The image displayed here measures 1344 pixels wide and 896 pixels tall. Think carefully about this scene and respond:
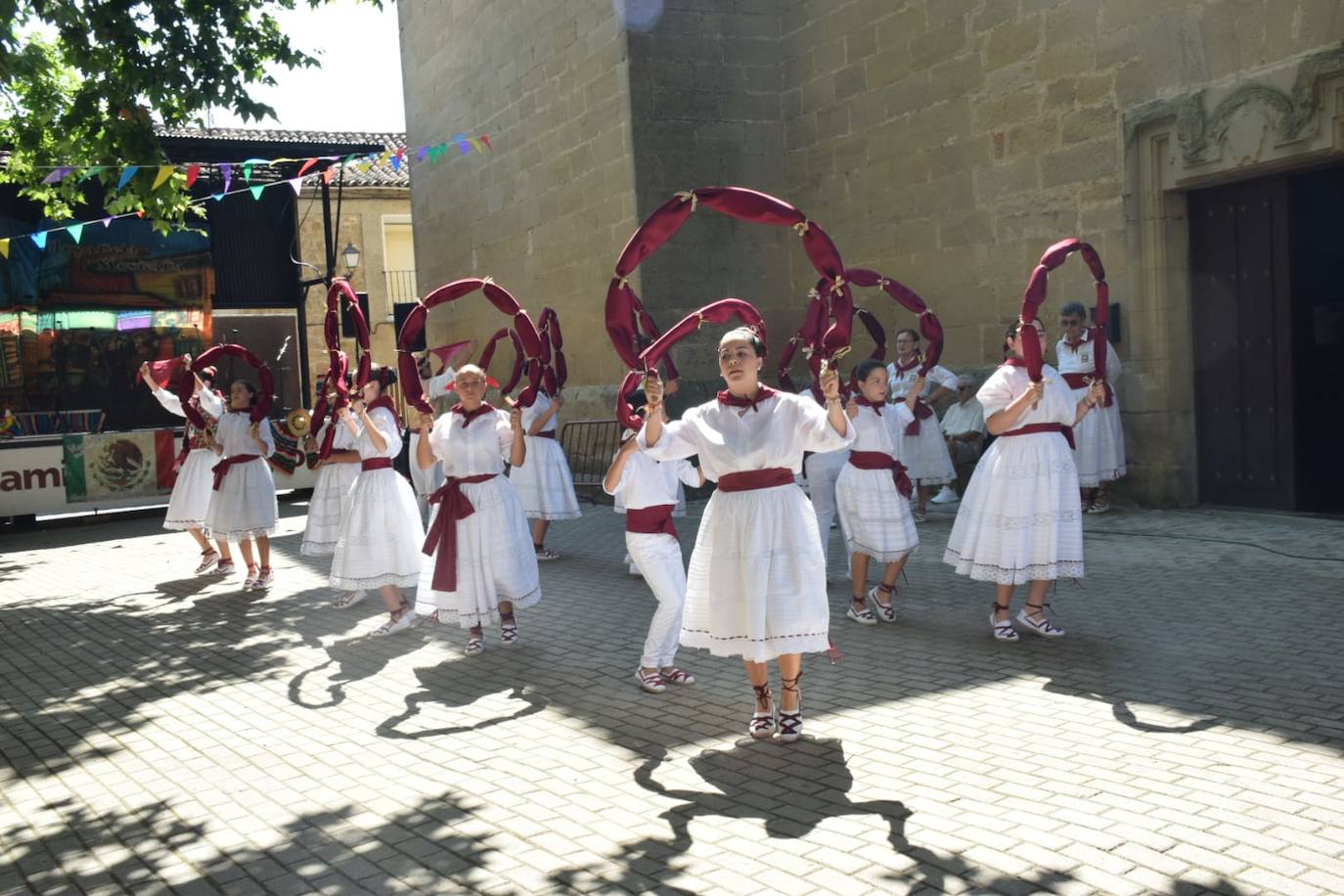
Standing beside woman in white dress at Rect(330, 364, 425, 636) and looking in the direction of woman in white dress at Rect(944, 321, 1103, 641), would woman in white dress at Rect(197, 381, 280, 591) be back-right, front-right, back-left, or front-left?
back-left

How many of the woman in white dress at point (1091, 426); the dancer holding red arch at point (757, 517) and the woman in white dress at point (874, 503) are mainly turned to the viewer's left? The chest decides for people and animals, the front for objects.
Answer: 0

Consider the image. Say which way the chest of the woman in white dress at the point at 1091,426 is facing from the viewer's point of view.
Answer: toward the camera

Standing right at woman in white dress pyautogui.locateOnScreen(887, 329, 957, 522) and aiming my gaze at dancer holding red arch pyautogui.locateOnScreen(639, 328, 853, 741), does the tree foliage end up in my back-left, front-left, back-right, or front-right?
front-right

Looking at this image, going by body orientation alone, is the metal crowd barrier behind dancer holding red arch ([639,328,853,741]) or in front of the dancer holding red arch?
behind

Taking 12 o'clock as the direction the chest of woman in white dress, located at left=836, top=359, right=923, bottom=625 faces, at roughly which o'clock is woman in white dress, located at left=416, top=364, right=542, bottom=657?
woman in white dress, located at left=416, top=364, right=542, bottom=657 is roughly at 4 o'clock from woman in white dress, located at left=836, top=359, right=923, bottom=625.

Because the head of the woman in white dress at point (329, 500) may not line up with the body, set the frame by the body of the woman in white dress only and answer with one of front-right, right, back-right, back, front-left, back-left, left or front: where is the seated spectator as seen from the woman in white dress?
back-left

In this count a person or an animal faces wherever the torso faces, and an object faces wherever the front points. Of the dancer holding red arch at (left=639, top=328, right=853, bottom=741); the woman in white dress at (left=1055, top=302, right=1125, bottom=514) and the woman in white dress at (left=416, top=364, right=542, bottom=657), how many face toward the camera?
3

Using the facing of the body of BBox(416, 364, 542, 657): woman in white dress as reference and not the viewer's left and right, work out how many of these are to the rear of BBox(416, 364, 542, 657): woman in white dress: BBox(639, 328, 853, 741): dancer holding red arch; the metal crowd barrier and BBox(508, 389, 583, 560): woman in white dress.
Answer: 2
